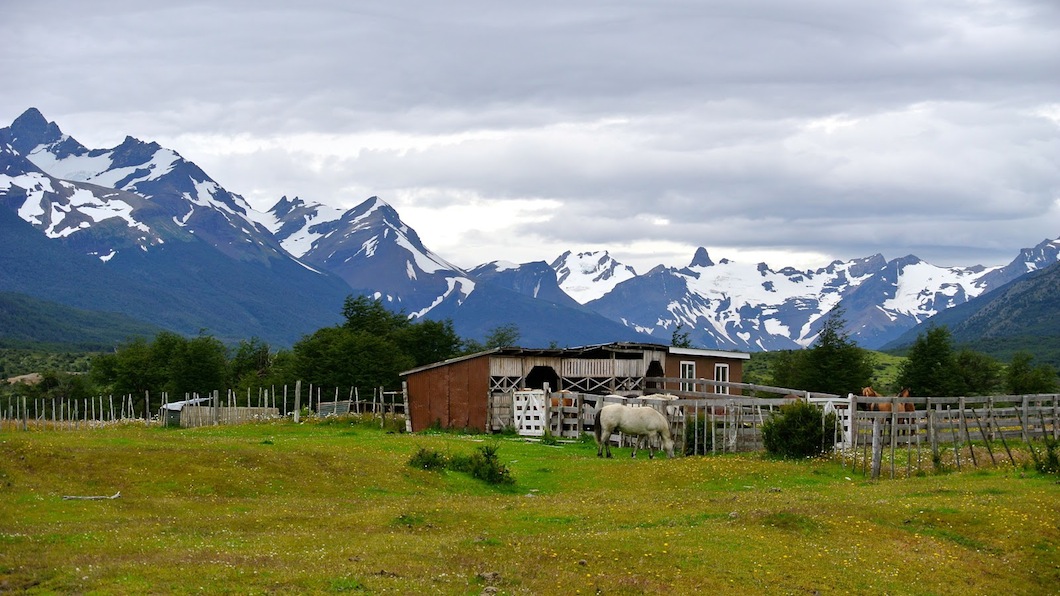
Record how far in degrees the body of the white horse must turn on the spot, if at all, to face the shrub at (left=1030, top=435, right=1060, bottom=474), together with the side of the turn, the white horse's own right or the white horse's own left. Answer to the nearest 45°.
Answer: approximately 45° to the white horse's own right

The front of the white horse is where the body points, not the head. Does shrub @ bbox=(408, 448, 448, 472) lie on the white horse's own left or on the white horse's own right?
on the white horse's own right

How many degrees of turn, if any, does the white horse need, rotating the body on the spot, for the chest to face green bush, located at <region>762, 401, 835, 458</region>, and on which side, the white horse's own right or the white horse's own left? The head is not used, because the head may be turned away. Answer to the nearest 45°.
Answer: approximately 45° to the white horse's own right

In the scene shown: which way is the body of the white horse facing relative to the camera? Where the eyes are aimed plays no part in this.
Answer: to the viewer's right
